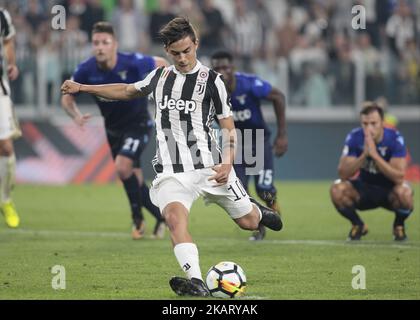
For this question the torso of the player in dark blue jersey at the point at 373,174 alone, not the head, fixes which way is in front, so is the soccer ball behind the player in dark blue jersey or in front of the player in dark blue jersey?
in front

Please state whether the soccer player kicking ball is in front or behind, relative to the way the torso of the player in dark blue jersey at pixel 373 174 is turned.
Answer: in front

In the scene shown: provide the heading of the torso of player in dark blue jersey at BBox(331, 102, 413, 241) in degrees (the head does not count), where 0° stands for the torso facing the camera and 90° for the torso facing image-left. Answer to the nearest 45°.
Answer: approximately 0°

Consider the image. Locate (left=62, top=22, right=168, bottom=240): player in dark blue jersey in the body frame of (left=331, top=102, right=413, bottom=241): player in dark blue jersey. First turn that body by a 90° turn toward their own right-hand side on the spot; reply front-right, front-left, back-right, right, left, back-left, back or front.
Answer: front

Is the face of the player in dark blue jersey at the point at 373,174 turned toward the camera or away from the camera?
toward the camera

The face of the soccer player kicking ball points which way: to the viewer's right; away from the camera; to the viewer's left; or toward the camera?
toward the camera
